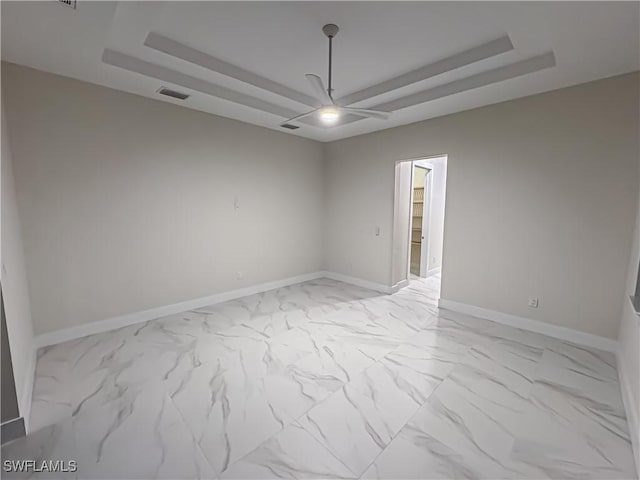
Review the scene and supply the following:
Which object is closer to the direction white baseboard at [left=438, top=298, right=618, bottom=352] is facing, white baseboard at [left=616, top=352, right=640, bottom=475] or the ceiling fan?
the ceiling fan

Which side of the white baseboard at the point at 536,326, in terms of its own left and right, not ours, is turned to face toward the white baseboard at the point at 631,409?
left

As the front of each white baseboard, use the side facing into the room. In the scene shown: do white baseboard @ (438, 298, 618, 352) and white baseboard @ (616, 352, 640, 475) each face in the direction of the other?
no

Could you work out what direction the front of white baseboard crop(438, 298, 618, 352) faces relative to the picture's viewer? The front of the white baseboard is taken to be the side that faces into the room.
facing the viewer and to the left of the viewer

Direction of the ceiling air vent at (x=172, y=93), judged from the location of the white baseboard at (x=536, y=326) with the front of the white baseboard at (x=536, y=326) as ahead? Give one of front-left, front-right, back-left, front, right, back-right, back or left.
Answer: front

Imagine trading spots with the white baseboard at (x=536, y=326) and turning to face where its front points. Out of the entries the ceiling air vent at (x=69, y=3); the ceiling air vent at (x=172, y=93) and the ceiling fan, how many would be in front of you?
3

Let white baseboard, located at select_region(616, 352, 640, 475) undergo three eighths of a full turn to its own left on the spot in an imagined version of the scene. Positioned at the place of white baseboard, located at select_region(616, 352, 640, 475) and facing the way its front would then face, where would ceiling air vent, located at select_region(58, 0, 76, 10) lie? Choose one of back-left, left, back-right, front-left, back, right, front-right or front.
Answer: right

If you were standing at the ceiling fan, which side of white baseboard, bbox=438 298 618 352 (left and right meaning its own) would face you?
front

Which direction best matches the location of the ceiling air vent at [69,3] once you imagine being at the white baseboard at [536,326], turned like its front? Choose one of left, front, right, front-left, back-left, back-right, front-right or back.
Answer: front

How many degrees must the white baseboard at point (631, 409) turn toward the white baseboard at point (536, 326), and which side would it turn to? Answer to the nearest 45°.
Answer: approximately 45° to its right

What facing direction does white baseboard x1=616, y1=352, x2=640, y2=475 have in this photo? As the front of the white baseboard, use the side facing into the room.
to the viewer's left

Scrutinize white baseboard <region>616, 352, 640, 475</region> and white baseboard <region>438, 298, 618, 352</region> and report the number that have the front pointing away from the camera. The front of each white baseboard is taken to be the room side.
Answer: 0
